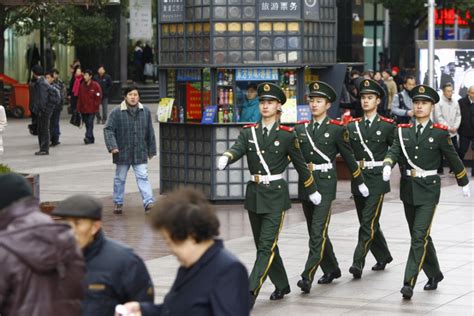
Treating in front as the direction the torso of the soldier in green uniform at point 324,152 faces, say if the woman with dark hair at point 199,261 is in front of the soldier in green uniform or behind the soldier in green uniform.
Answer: in front

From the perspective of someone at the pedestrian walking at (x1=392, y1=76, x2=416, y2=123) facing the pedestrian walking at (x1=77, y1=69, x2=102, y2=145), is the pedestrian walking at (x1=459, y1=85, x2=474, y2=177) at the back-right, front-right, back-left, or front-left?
back-left

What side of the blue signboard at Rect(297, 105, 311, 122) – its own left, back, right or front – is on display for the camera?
front

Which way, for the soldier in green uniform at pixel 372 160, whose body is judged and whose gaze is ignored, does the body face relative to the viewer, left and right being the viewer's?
facing the viewer and to the left of the viewer

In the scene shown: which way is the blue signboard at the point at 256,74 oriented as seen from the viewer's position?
toward the camera

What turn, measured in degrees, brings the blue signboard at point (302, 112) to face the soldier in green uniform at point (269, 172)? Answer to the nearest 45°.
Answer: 0° — it already faces them

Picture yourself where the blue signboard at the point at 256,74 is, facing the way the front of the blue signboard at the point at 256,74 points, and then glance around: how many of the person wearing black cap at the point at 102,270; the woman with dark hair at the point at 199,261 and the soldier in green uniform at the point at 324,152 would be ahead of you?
3

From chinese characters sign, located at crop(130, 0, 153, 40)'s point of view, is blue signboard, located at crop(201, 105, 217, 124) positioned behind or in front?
in front

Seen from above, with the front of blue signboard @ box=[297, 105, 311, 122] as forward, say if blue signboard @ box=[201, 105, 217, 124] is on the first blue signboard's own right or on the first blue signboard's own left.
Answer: on the first blue signboard's own right

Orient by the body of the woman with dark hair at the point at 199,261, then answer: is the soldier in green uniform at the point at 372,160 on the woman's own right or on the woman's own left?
on the woman's own right

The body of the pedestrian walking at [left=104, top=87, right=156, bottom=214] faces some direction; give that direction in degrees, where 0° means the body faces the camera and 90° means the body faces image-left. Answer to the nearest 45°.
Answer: approximately 0°

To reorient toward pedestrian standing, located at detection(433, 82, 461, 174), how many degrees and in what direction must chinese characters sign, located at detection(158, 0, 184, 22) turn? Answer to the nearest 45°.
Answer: approximately 135° to its left

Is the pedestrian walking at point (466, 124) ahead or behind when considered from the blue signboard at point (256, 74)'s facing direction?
behind

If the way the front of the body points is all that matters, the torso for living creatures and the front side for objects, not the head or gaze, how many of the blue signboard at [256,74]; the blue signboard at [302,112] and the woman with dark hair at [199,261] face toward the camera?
2
